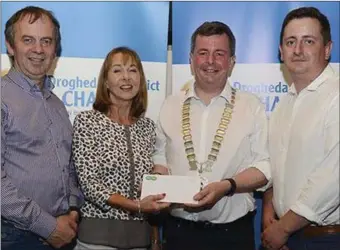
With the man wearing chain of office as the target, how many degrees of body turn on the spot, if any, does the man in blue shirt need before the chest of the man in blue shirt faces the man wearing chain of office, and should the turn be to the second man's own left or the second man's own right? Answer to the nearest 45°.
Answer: approximately 45° to the second man's own left

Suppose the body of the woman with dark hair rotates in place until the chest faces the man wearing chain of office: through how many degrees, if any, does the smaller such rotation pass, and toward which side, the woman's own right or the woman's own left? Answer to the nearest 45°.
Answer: approximately 45° to the woman's own left

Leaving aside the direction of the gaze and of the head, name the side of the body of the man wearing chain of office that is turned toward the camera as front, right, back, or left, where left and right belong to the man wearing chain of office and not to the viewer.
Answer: front

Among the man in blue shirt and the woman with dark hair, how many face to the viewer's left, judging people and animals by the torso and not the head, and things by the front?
0

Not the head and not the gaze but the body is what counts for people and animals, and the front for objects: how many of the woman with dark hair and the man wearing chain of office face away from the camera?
0

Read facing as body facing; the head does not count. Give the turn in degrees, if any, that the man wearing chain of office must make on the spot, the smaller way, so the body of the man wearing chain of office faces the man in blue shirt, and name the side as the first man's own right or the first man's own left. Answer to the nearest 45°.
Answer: approximately 90° to the first man's own right

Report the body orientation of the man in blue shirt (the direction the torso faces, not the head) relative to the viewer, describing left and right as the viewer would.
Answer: facing the viewer and to the right of the viewer
